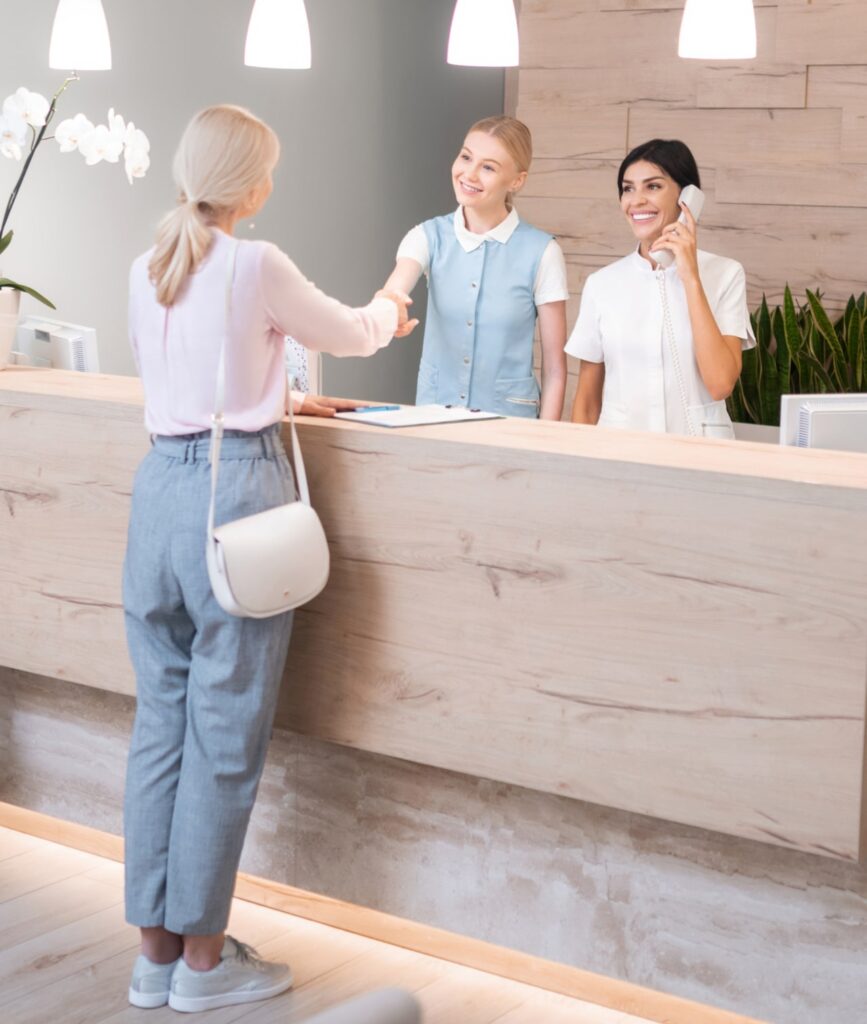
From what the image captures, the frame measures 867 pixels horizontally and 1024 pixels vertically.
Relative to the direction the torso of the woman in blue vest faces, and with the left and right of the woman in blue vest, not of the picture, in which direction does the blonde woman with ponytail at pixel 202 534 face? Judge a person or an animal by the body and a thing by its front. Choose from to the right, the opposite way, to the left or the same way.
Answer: the opposite way

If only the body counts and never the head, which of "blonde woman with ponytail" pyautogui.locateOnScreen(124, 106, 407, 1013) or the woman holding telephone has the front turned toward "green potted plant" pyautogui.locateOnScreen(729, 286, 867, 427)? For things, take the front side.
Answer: the blonde woman with ponytail

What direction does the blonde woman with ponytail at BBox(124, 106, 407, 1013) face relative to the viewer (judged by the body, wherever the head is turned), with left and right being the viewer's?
facing away from the viewer and to the right of the viewer

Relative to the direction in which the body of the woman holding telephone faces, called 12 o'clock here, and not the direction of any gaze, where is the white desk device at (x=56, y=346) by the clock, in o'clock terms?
The white desk device is roughly at 3 o'clock from the woman holding telephone.

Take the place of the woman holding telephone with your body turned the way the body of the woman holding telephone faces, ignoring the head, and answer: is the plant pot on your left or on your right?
on your right

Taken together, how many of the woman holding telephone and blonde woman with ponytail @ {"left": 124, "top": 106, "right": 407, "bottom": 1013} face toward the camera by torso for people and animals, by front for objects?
1

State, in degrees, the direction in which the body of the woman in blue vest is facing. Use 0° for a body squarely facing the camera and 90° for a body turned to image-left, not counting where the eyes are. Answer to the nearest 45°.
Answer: approximately 45°

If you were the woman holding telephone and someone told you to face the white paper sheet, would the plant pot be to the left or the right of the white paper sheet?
right
